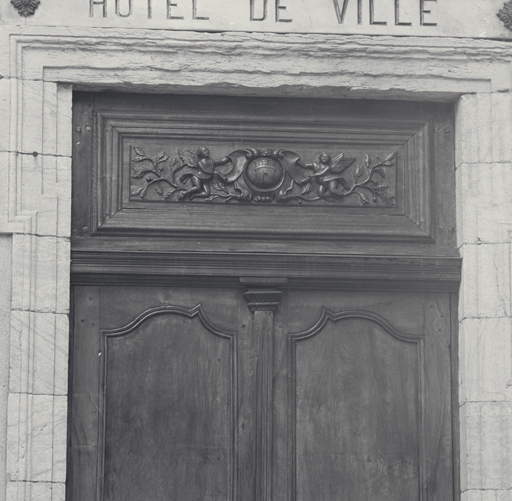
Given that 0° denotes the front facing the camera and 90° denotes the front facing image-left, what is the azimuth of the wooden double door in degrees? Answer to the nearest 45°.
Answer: approximately 0°
